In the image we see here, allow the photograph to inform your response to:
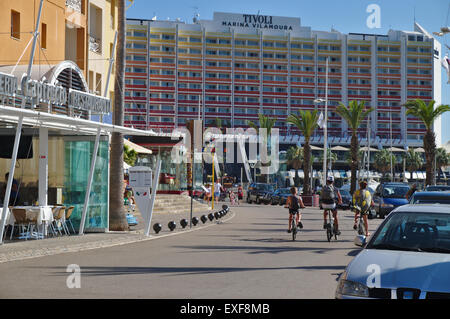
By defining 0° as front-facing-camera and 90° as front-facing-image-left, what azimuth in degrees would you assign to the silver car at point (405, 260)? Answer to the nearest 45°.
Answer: approximately 45°

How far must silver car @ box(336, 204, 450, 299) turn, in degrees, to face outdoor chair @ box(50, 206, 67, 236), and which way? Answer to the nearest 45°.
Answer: approximately 90° to its right

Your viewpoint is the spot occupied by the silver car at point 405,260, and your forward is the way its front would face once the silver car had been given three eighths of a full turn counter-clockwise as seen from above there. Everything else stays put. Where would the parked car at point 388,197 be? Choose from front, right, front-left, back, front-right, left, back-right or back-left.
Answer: left

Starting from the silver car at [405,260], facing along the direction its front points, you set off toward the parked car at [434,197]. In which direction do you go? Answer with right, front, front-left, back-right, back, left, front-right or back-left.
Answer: back-right

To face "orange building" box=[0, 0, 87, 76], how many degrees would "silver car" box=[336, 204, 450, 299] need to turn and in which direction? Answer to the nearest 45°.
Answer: approximately 90° to its right

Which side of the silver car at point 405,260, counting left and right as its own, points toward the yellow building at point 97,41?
right

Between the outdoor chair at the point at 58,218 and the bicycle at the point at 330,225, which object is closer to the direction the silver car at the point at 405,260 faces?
the outdoor chair

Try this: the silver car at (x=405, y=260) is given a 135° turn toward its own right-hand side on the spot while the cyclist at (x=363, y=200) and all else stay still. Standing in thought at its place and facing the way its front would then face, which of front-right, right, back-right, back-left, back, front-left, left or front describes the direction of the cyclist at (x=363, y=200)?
front

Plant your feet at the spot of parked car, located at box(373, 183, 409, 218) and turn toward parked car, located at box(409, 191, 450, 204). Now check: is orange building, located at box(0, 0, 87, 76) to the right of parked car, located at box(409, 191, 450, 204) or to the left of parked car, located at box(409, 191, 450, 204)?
right

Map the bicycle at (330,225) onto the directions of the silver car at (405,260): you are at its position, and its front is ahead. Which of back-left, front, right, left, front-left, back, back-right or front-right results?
back-right
